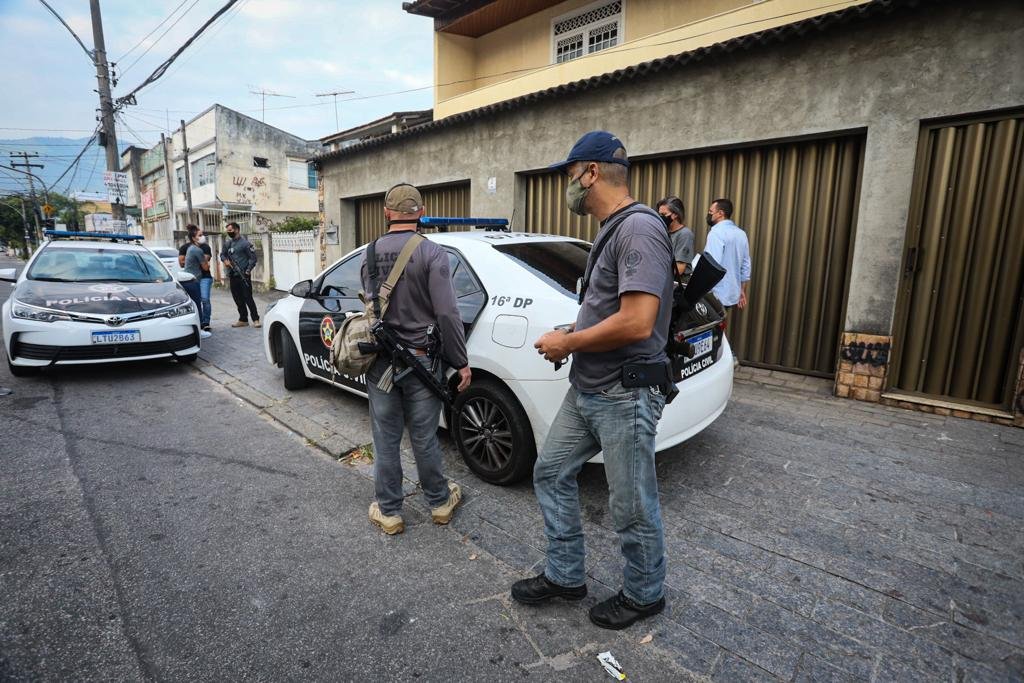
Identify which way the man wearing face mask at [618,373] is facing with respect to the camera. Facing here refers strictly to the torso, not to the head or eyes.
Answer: to the viewer's left

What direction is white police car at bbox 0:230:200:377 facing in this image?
toward the camera

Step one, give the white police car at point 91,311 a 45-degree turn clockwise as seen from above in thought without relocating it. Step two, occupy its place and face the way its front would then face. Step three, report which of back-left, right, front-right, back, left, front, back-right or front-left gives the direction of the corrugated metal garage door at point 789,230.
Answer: left

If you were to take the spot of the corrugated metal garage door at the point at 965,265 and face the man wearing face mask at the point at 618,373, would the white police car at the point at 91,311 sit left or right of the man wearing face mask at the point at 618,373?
right

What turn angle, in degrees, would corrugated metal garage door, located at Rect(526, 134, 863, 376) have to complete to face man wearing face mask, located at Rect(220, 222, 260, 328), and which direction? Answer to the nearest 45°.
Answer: approximately 45° to its right

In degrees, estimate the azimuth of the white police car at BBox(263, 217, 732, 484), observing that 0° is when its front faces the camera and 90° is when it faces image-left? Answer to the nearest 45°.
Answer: approximately 135°

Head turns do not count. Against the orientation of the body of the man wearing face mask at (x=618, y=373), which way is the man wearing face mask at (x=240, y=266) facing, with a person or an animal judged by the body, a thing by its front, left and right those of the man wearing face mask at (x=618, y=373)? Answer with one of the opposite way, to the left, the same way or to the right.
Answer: to the left

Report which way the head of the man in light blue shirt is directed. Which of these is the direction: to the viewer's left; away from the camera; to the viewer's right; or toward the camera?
to the viewer's left

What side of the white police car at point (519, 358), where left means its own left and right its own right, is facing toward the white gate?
front

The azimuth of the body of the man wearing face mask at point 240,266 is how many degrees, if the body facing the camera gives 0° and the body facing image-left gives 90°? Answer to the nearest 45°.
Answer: approximately 45°

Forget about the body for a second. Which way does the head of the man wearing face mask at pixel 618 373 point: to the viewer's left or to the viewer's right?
to the viewer's left

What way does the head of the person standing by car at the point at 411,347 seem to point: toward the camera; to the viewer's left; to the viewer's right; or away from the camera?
away from the camera

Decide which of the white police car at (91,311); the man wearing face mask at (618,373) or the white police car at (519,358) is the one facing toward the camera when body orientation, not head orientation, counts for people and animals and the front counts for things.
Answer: the white police car at (91,311)

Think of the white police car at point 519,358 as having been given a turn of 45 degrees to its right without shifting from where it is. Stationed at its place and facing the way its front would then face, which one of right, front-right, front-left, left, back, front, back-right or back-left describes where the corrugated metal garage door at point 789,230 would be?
front-right

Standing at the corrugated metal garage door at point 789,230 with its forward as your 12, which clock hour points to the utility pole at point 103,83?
The utility pole is roughly at 2 o'clock from the corrugated metal garage door.

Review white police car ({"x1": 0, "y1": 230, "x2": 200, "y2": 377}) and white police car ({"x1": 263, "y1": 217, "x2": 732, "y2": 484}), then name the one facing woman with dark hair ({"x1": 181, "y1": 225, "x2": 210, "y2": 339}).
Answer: white police car ({"x1": 263, "y1": 217, "x2": 732, "y2": 484})
